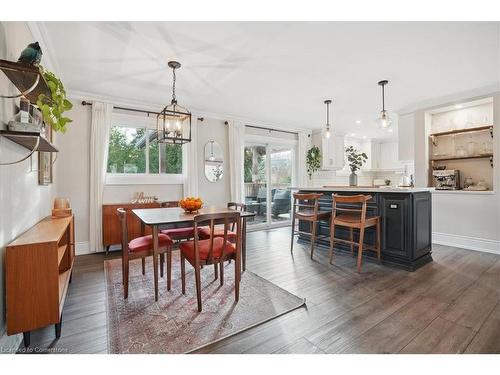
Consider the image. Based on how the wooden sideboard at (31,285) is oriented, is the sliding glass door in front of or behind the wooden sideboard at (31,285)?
in front

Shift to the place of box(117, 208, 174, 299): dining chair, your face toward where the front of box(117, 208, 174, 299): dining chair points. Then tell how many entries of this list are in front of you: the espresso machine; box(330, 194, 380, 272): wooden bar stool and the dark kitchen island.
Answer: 3

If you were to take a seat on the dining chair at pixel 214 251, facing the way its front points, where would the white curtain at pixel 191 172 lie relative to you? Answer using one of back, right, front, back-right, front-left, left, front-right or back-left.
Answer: front-right

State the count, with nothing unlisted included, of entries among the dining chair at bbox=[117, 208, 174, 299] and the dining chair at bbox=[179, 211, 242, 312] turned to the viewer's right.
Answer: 1

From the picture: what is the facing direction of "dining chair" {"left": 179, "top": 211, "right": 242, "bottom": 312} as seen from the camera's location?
facing away from the viewer and to the left of the viewer

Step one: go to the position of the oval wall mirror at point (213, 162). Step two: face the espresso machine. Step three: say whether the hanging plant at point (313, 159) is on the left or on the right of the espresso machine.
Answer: left

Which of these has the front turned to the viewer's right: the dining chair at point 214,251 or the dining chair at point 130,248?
the dining chair at point 130,248

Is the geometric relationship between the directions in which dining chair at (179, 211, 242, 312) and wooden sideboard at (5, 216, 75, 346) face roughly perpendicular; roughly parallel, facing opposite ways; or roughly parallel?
roughly perpendicular

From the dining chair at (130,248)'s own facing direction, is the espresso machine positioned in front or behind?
in front

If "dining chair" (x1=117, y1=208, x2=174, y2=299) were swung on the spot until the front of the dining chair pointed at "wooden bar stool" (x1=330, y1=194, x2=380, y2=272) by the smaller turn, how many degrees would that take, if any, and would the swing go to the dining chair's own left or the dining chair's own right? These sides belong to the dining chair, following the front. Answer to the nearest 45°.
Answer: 0° — it already faces it

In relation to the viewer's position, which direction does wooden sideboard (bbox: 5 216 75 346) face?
facing to the right of the viewer

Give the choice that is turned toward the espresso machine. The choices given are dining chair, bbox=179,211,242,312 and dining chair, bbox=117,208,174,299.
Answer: dining chair, bbox=117,208,174,299

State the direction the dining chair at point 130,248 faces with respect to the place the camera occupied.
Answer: facing to the right of the viewer
